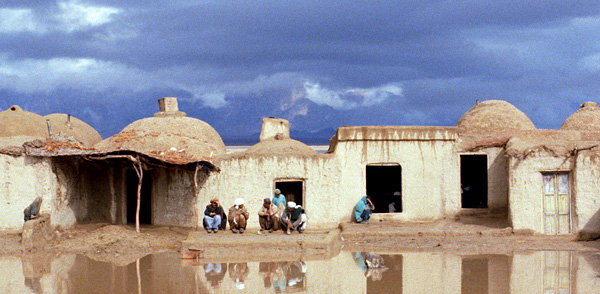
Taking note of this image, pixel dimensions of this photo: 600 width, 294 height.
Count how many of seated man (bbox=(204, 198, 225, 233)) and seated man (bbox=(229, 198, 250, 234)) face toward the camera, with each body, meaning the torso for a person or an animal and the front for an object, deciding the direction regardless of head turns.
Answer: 2

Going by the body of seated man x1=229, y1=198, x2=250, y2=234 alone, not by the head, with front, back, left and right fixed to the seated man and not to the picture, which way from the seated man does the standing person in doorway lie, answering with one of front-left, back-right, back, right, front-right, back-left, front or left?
back-left

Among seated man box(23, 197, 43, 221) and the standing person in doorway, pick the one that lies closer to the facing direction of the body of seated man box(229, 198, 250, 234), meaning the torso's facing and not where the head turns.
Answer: the seated man

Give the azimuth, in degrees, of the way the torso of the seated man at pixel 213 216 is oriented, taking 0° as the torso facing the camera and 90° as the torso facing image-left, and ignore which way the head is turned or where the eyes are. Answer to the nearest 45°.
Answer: approximately 0°

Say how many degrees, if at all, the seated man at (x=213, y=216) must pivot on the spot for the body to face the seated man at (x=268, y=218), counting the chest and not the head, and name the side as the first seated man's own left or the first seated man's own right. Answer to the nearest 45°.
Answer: approximately 90° to the first seated man's own left

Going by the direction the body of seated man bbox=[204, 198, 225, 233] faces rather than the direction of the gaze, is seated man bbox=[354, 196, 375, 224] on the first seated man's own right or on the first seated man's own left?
on the first seated man's own left

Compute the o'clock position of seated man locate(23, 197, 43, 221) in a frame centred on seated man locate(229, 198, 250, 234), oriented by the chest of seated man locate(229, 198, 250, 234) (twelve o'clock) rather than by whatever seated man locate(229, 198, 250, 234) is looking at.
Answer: seated man locate(23, 197, 43, 221) is roughly at 3 o'clock from seated man locate(229, 198, 250, 234).

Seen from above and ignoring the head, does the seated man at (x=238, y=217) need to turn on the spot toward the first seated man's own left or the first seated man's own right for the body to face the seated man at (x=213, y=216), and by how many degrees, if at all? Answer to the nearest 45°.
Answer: approximately 90° to the first seated man's own right

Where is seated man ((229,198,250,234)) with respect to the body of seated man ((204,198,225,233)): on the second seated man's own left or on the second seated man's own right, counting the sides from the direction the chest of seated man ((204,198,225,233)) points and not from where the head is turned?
on the second seated man's own left

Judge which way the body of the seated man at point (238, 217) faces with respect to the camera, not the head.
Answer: toward the camera

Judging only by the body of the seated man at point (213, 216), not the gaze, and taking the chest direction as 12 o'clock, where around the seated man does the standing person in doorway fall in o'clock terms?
The standing person in doorway is roughly at 8 o'clock from the seated man.

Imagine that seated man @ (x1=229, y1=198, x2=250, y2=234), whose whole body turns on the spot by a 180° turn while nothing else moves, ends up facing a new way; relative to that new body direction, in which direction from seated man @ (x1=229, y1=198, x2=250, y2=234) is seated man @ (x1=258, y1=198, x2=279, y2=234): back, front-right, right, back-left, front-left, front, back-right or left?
right

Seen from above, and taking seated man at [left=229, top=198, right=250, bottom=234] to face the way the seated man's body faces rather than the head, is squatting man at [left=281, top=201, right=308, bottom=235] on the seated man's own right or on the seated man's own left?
on the seated man's own left

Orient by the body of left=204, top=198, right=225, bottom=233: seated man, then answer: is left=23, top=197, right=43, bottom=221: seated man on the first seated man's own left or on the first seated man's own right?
on the first seated man's own right
